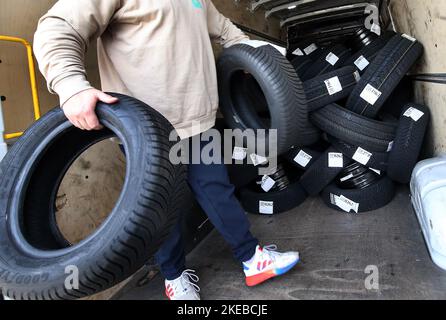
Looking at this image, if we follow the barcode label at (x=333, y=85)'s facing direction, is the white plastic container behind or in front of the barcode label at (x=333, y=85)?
in front

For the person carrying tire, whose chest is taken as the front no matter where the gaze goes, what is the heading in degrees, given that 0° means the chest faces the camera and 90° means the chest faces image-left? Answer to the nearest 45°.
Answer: approximately 315°

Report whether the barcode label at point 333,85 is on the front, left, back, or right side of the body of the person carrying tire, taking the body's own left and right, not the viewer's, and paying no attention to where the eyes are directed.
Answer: left

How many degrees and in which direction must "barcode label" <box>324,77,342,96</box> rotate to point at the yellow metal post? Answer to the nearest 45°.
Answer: approximately 45° to its right

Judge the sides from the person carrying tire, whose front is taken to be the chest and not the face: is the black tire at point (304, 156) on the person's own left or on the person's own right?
on the person's own left
